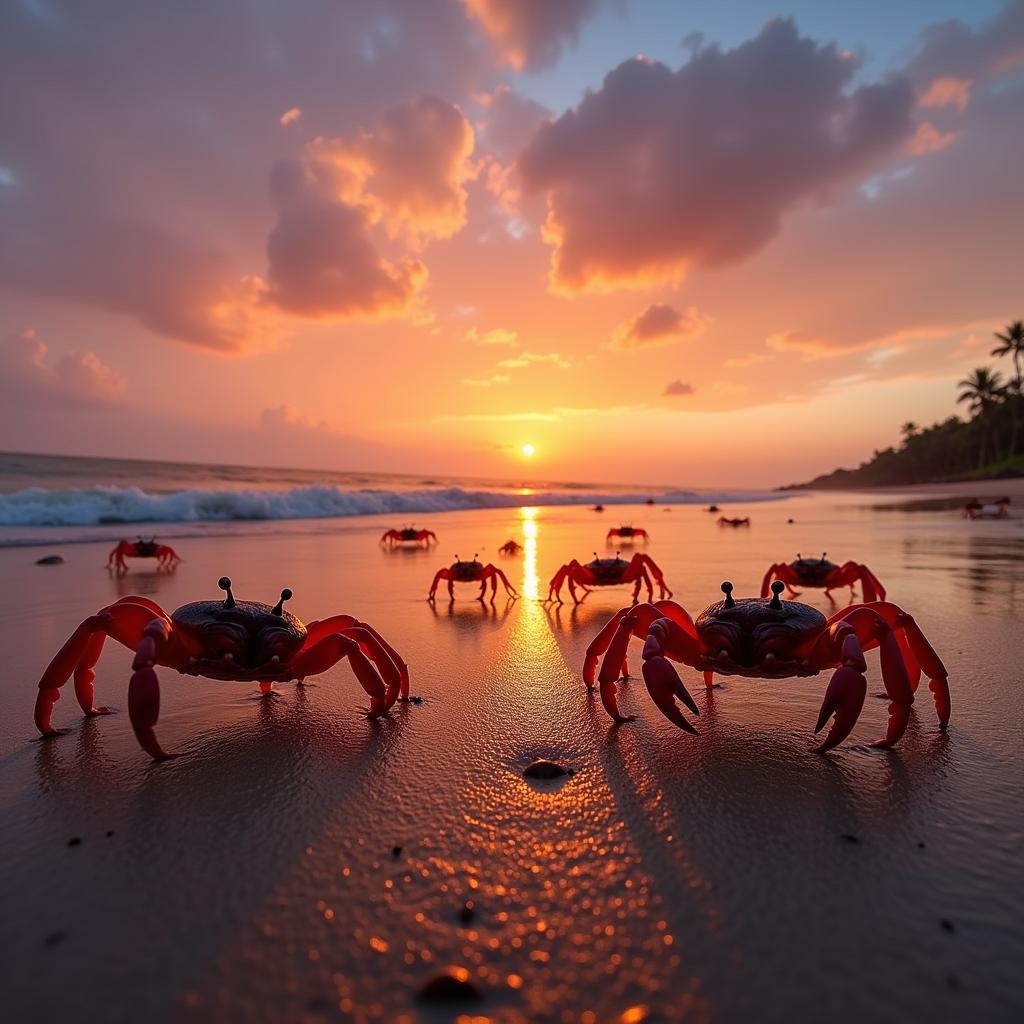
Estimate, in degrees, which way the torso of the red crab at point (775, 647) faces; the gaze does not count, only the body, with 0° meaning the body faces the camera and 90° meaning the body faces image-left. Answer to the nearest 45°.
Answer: approximately 0°

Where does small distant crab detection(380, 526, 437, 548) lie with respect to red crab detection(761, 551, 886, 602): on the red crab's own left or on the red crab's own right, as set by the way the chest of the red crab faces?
on the red crab's own right

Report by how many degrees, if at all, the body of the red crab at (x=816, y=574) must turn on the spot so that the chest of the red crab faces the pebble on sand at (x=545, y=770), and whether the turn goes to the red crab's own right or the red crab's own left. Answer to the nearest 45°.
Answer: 0° — it already faces it

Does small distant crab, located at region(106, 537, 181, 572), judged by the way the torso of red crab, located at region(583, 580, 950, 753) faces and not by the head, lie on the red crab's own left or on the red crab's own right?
on the red crab's own right

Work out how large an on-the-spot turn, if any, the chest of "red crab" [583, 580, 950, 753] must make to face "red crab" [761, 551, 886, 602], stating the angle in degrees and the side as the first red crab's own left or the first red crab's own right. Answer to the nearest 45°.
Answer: approximately 180°

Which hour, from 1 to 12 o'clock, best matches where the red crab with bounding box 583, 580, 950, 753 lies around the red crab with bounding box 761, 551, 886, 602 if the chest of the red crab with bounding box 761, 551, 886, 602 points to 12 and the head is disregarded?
the red crab with bounding box 583, 580, 950, 753 is roughly at 12 o'clock from the red crab with bounding box 761, 551, 886, 602.

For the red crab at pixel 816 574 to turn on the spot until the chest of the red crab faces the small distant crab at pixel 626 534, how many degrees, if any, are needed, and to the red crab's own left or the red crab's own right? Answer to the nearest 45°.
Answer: approximately 135° to the red crab's own right

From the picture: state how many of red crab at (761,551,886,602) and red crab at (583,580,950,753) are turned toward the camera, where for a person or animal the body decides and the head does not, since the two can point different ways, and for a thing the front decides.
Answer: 2
